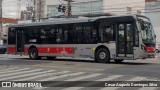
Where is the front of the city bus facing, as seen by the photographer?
facing the viewer and to the right of the viewer
